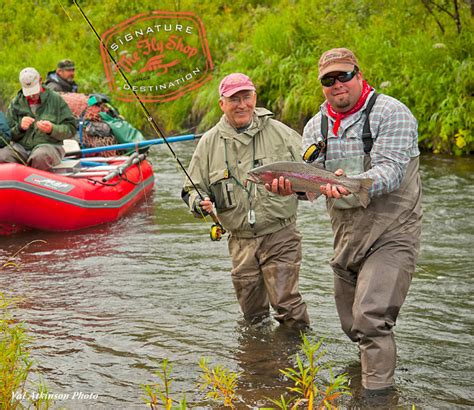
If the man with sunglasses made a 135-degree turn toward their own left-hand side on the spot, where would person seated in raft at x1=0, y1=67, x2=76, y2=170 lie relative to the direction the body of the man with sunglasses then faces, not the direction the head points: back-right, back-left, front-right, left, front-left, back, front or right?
back-left

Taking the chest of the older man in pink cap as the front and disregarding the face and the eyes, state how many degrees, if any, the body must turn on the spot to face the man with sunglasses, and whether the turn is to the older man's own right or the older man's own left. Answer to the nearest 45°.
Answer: approximately 45° to the older man's own left

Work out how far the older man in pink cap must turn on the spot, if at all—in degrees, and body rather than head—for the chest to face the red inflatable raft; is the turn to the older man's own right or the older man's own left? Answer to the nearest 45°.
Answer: approximately 135° to the older man's own right

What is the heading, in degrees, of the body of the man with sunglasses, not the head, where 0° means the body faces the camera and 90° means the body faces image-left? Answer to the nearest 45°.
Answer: approximately 45°

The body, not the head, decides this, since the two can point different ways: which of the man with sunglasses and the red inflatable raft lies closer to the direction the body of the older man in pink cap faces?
the man with sunglasses

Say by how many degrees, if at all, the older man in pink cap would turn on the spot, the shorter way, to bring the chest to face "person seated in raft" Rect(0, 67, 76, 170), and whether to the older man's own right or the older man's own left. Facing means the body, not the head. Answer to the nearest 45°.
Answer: approximately 135° to the older man's own right

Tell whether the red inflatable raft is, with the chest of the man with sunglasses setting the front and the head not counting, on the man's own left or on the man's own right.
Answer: on the man's own right

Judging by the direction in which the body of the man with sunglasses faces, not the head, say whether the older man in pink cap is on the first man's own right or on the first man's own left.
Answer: on the first man's own right
